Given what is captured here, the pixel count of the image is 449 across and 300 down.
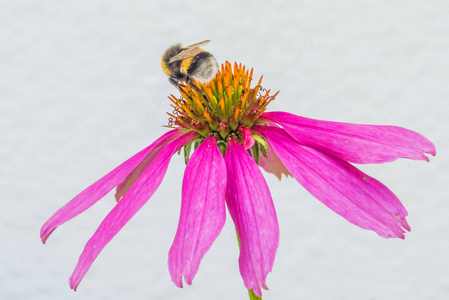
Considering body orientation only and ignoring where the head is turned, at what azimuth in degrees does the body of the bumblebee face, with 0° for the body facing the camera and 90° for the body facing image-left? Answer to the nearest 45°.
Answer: approximately 90°
